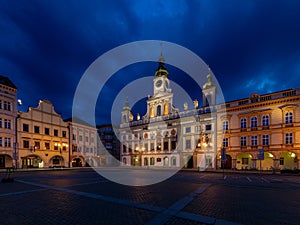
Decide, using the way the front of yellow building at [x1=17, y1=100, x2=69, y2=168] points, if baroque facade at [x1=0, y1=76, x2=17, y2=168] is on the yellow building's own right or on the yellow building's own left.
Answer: on the yellow building's own right

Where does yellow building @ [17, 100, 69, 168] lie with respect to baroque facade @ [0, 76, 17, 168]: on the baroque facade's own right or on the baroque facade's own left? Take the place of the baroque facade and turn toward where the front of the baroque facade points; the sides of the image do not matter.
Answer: on the baroque facade's own left

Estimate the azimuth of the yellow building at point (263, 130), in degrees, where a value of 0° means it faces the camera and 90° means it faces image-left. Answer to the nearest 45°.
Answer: approximately 45°

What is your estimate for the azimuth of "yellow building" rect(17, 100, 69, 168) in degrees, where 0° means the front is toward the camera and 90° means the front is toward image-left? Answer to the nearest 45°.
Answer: approximately 315°

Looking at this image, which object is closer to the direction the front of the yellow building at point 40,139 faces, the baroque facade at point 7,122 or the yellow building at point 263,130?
the yellow building

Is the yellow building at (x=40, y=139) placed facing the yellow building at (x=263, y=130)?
yes
